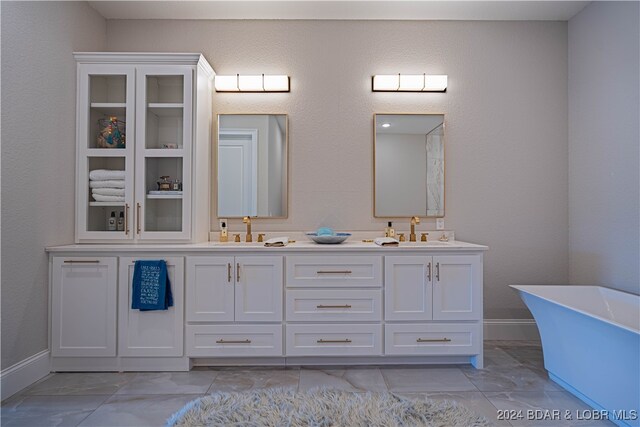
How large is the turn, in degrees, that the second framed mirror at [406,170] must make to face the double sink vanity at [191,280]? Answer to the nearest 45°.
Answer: approximately 45° to its right

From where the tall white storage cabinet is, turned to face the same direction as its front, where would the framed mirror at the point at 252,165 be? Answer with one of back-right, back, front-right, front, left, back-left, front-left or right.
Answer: left

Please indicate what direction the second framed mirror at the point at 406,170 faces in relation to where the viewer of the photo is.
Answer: facing the viewer

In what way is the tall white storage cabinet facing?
toward the camera

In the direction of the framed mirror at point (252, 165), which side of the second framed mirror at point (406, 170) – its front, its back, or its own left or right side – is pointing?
right

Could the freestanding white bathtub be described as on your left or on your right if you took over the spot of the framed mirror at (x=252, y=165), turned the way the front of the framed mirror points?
on your left

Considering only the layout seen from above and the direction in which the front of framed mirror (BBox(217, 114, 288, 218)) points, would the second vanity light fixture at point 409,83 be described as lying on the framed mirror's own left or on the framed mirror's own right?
on the framed mirror's own left

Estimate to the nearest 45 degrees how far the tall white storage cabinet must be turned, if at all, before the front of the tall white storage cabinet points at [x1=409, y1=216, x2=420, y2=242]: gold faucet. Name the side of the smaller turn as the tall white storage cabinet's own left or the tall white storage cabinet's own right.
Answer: approximately 90° to the tall white storage cabinet's own left

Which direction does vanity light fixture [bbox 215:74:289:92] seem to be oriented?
toward the camera

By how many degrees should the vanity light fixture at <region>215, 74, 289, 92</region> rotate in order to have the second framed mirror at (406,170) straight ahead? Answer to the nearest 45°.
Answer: approximately 90° to its left
